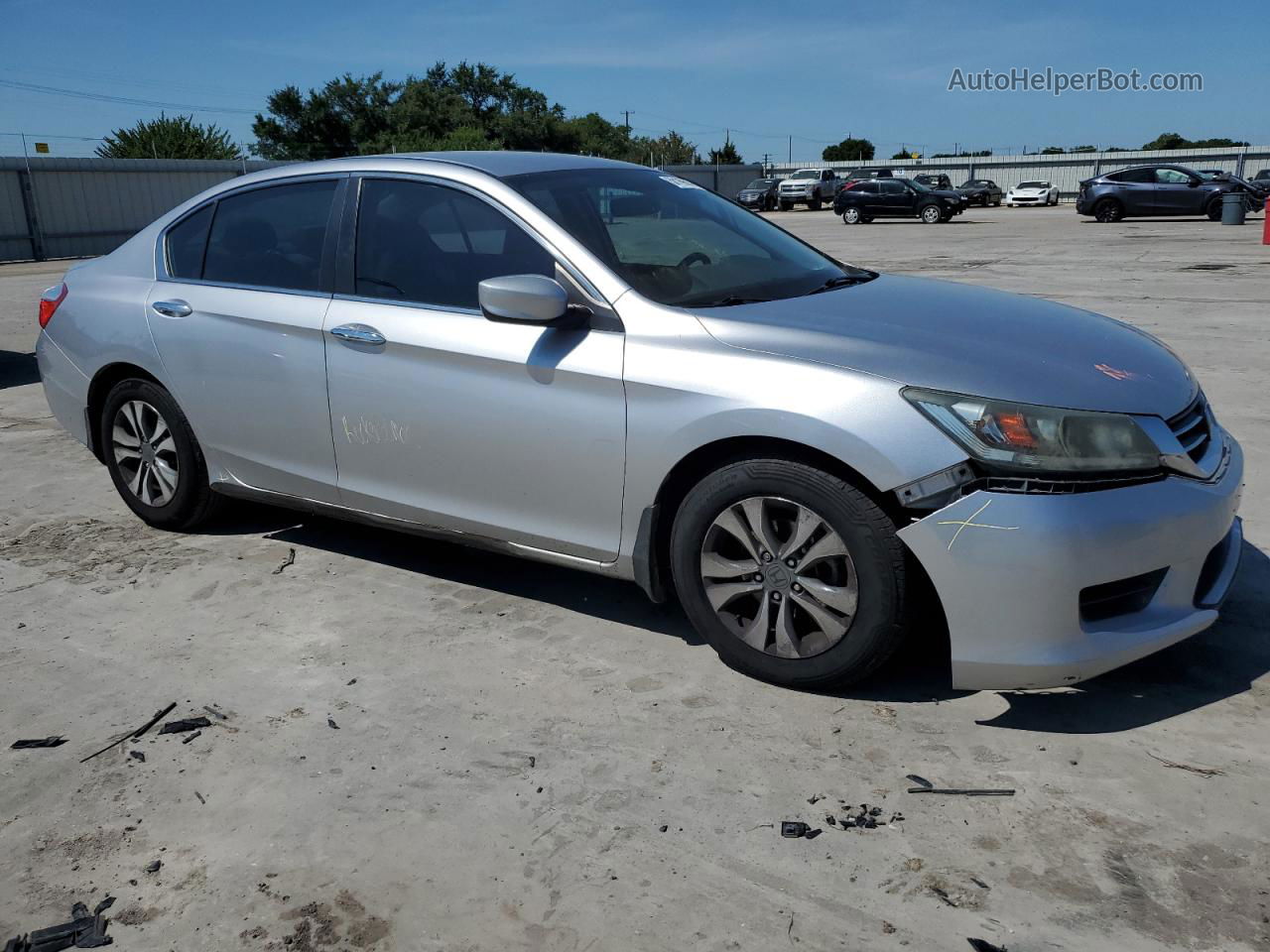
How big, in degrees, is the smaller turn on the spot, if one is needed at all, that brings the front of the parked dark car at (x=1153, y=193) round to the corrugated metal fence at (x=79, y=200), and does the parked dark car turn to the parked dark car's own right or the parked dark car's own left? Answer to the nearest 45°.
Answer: approximately 135° to the parked dark car's own right

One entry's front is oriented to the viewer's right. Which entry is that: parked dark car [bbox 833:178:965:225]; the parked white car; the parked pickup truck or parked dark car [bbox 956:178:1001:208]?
parked dark car [bbox 833:178:965:225]

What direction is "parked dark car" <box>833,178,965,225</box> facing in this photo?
to the viewer's right

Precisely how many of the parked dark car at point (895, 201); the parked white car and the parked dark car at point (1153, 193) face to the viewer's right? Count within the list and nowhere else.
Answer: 2

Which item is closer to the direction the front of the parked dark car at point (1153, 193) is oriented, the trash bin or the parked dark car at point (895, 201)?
the trash bin

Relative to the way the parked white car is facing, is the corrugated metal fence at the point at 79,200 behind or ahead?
ahead

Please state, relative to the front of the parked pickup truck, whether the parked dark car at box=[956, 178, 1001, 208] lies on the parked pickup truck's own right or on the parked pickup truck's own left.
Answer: on the parked pickup truck's own left

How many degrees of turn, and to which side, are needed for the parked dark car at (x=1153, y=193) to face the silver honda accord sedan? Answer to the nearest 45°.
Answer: approximately 90° to its right

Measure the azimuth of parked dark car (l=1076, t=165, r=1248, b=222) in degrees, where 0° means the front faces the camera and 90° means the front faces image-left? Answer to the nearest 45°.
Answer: approximately 270°

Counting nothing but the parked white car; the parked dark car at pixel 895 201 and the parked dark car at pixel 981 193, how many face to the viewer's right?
1

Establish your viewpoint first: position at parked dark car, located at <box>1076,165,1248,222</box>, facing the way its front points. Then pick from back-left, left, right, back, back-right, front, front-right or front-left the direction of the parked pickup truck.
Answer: back-left

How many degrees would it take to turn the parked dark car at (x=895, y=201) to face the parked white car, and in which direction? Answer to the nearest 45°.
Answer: approximately 45° to its left

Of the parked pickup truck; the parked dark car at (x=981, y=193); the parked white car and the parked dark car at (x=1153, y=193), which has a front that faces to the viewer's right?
the parked dark car at (x=1153, y=193)

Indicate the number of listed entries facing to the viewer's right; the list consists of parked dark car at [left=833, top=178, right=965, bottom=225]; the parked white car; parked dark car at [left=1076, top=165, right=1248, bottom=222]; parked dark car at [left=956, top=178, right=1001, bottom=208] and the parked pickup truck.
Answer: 2

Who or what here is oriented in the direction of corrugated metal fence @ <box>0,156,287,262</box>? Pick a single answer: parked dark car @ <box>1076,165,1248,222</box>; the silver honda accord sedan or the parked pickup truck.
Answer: the parked pickup truck
